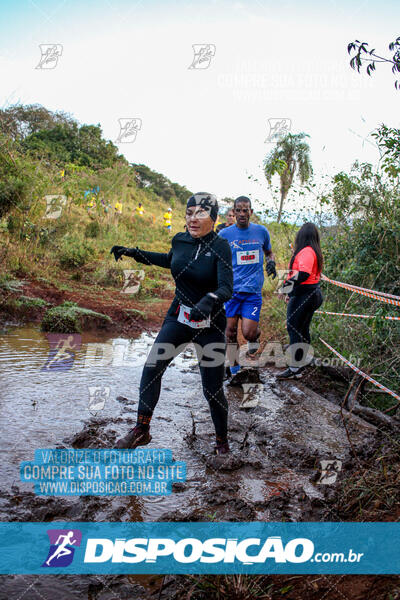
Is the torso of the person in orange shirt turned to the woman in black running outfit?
no

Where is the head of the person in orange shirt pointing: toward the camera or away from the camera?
away from the camera

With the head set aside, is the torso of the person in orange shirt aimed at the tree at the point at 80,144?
no

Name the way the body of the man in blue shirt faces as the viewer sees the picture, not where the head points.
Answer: toward the camera

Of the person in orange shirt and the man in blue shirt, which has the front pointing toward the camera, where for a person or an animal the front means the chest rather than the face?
the man in blue shirt

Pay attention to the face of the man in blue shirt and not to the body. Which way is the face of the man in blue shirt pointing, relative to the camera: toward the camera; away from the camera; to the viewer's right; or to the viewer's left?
toward the camera

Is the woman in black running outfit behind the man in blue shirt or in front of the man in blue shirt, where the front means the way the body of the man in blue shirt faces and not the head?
in front
